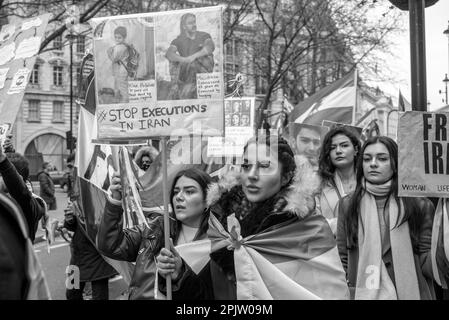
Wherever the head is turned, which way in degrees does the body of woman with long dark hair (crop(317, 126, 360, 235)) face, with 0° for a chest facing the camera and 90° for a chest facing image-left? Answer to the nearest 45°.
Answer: approximately 0°

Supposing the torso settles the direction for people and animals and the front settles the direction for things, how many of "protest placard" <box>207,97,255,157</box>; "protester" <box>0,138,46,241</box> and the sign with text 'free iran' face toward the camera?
2

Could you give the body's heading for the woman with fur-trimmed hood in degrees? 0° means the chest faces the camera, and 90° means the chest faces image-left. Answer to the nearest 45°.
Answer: approximately 45°

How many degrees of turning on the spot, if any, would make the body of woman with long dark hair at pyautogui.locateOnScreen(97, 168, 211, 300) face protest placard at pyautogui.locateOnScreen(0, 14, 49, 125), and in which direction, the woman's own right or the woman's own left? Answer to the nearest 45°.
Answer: approximately 90° to the woman's own right

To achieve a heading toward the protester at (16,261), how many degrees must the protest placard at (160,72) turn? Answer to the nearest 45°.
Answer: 0° — it already faces them
